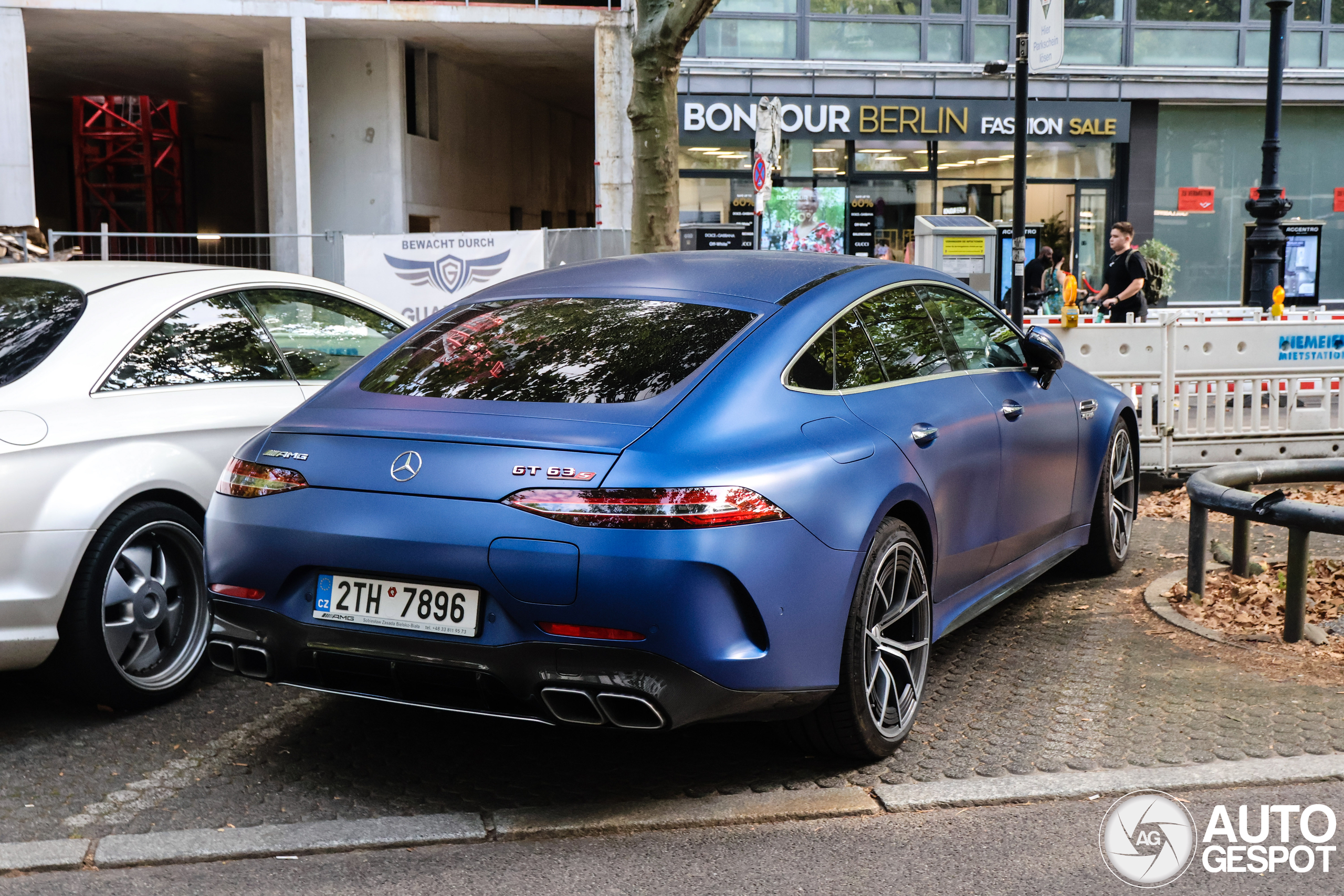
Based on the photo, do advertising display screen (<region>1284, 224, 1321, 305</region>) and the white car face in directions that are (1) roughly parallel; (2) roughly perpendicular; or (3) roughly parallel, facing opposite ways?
roughly parallel, facing opposite ways

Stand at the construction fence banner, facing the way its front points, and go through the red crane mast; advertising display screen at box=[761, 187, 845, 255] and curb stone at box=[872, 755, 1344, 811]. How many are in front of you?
1

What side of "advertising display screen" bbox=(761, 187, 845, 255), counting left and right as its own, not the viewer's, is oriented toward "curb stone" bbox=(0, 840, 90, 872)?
front

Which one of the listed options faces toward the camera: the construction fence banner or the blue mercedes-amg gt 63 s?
the construction fence banner

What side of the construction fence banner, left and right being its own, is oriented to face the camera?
front

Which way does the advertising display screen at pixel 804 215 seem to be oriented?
toward the camera

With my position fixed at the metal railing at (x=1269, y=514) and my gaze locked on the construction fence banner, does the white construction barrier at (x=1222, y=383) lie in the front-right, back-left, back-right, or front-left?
front-right

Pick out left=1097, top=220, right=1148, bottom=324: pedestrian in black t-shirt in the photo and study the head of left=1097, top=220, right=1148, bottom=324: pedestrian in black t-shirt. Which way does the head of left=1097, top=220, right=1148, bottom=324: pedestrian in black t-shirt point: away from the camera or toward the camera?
toward the camera

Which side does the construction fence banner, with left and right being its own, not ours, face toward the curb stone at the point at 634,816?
front

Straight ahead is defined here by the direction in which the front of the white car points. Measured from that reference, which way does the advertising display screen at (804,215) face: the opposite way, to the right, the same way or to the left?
the opposite way

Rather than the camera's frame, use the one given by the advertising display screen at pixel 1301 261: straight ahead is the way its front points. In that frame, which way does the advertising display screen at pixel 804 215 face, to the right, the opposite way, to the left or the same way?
the same way

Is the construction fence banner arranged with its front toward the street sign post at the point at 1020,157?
no

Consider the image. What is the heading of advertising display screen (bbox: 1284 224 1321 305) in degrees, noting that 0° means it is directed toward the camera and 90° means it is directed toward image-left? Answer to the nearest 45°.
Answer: approximately 0°

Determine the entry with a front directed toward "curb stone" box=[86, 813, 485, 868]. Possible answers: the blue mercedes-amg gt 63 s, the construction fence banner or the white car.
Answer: the construction fence banner

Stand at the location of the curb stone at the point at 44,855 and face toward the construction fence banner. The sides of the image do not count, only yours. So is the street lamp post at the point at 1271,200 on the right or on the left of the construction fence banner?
right

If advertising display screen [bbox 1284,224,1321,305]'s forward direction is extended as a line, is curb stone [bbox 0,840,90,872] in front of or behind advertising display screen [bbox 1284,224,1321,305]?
in front

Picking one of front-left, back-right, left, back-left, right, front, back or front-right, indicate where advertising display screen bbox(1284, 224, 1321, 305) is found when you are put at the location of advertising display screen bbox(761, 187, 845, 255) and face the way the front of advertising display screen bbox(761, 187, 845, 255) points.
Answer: left

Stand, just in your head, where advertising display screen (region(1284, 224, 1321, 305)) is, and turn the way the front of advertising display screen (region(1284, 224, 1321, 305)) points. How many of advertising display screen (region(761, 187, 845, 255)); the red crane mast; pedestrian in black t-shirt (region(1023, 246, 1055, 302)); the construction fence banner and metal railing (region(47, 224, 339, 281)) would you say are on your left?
0

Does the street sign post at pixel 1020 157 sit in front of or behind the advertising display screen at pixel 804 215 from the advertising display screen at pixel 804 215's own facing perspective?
in front

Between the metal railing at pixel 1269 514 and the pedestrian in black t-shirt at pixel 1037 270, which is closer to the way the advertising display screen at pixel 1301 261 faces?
the metal railing

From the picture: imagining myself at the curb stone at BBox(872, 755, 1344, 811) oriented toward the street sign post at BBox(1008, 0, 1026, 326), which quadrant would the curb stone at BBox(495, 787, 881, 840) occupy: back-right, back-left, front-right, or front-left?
back-left
